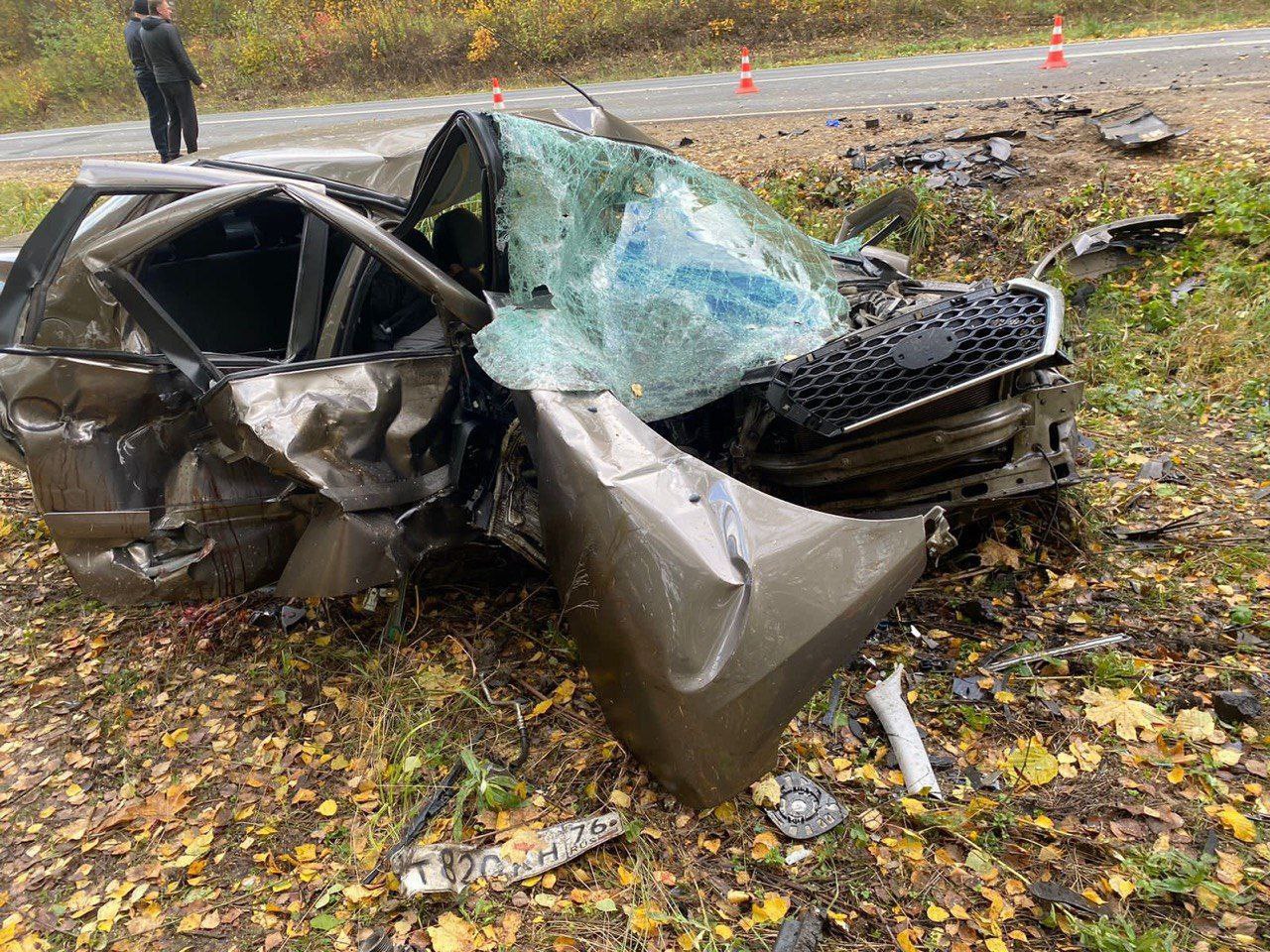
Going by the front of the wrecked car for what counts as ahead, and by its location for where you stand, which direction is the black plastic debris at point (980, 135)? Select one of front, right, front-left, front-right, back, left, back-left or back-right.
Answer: left

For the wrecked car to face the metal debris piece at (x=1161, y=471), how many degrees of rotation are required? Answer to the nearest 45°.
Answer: approximately 45° to its left

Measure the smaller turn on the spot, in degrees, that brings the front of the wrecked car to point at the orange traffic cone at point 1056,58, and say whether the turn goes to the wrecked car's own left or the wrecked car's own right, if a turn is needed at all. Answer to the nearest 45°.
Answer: approximately 90° to the wrecked car's own left

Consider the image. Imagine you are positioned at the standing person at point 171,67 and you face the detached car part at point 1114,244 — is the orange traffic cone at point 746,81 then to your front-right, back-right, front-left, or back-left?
front-left

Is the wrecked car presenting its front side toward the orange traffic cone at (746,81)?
no

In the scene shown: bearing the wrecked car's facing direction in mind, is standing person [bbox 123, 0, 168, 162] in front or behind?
behind

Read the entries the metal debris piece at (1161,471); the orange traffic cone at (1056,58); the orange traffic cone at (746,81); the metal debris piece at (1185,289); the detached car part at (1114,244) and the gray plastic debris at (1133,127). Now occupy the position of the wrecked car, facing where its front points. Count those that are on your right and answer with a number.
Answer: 0

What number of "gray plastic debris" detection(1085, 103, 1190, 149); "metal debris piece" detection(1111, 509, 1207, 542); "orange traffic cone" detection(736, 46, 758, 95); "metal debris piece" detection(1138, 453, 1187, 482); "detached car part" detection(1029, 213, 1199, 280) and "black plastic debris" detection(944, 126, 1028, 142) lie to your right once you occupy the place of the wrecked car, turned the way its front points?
0

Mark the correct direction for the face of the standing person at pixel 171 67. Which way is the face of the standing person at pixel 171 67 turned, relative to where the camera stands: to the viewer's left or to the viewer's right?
to the viewer's right

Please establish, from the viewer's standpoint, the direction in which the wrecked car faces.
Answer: facing the viewer and to the right of the viewer

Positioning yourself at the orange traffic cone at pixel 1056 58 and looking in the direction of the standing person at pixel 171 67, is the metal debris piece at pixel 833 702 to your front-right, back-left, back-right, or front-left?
front-left
